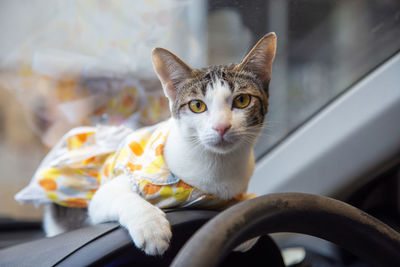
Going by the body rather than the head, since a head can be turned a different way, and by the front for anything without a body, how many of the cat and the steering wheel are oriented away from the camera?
0

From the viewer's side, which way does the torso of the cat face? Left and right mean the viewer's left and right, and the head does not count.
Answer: facing the viewer and to the right of the viewer

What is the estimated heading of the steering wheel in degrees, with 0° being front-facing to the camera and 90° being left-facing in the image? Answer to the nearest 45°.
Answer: approximately 0°
